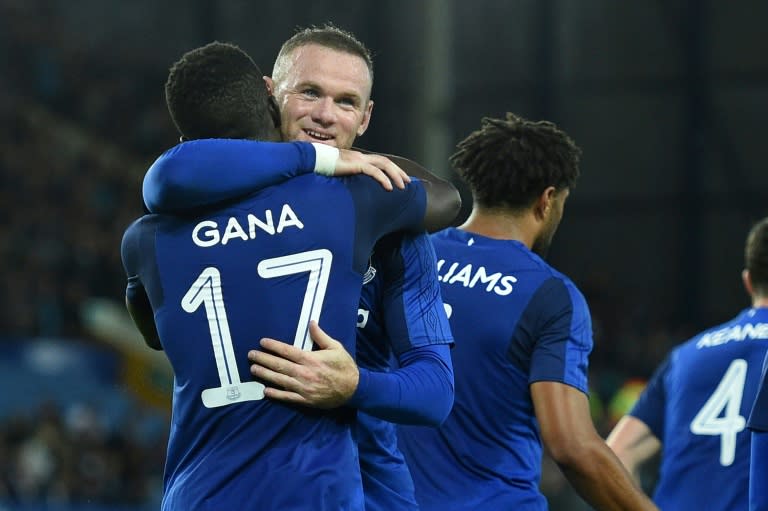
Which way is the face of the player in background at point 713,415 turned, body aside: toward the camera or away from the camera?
away from the camera

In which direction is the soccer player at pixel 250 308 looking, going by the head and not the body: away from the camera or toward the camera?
away from the camera

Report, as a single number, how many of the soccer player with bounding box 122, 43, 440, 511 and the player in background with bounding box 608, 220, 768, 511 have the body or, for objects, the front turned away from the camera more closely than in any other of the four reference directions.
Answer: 2

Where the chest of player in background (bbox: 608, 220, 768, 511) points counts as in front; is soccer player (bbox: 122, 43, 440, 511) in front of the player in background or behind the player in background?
behind

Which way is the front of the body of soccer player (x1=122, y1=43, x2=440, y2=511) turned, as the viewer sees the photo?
away from the camera

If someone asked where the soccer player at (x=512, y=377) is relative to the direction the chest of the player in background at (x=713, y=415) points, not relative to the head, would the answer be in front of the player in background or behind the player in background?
behind

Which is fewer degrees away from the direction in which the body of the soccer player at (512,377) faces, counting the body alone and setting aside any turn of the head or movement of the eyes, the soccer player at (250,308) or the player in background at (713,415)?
the player in background

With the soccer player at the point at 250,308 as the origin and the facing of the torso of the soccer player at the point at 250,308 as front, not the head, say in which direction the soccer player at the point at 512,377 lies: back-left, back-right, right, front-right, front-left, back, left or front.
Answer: front-right

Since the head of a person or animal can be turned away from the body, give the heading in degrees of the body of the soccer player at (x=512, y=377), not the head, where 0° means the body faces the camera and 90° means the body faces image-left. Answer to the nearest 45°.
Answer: approximately 225°

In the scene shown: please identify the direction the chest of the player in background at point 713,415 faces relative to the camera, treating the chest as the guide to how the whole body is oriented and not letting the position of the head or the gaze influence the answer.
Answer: away from the camera
